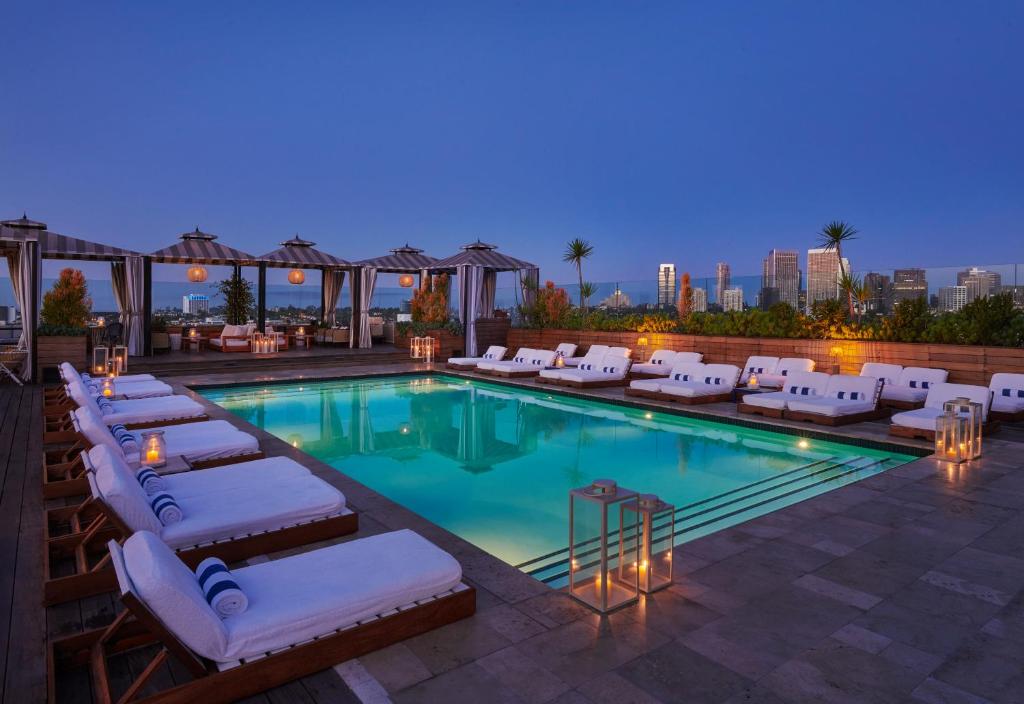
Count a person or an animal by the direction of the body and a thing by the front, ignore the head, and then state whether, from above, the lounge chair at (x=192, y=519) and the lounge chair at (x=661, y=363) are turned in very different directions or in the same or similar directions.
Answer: very different directions

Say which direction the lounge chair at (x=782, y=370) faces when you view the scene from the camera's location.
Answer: facing the viewer and to the left of the viewer

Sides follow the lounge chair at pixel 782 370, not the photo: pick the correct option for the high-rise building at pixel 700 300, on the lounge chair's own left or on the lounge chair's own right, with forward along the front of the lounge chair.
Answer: on the lounge chair's own right

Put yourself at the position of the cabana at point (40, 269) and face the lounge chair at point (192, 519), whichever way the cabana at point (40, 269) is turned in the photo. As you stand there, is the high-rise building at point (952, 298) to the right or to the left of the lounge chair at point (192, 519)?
left

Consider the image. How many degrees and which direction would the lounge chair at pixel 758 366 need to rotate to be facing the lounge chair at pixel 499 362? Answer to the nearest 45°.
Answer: approximately 45° to its right

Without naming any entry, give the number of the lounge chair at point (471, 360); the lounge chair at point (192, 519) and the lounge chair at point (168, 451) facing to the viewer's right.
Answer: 2

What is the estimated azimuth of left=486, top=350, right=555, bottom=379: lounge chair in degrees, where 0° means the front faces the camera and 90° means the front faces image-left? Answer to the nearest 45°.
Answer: approximately 45°

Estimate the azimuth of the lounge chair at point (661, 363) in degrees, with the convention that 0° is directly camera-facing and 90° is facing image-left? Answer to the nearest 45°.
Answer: approximately 45°

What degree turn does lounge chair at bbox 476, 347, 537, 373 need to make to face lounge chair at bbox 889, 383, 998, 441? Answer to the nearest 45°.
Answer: approximately 90° to its left

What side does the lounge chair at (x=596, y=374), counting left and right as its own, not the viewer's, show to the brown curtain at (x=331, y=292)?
right

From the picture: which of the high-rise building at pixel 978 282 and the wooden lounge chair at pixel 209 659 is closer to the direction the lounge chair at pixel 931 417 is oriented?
the wooden lounge chair

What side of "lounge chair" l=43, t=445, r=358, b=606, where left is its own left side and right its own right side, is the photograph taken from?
right

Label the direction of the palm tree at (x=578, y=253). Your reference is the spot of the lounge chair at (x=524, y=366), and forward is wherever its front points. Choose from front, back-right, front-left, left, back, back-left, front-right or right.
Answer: back-right

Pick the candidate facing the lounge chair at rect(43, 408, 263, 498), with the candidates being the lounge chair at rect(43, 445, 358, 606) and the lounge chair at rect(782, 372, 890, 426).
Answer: the lounge chair at rect(782, 372, 890, 426)
